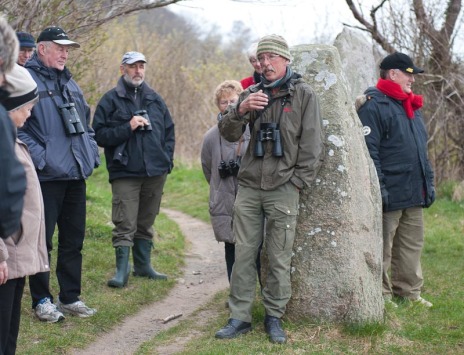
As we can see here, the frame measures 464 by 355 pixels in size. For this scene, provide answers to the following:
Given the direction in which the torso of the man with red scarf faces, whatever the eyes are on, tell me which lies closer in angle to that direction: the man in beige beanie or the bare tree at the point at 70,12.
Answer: the man in beige beanie

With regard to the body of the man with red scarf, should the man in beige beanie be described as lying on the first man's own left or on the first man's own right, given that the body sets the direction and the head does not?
on the first man's own right

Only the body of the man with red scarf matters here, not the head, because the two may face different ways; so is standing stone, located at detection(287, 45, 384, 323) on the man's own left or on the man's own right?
on the man's own right
